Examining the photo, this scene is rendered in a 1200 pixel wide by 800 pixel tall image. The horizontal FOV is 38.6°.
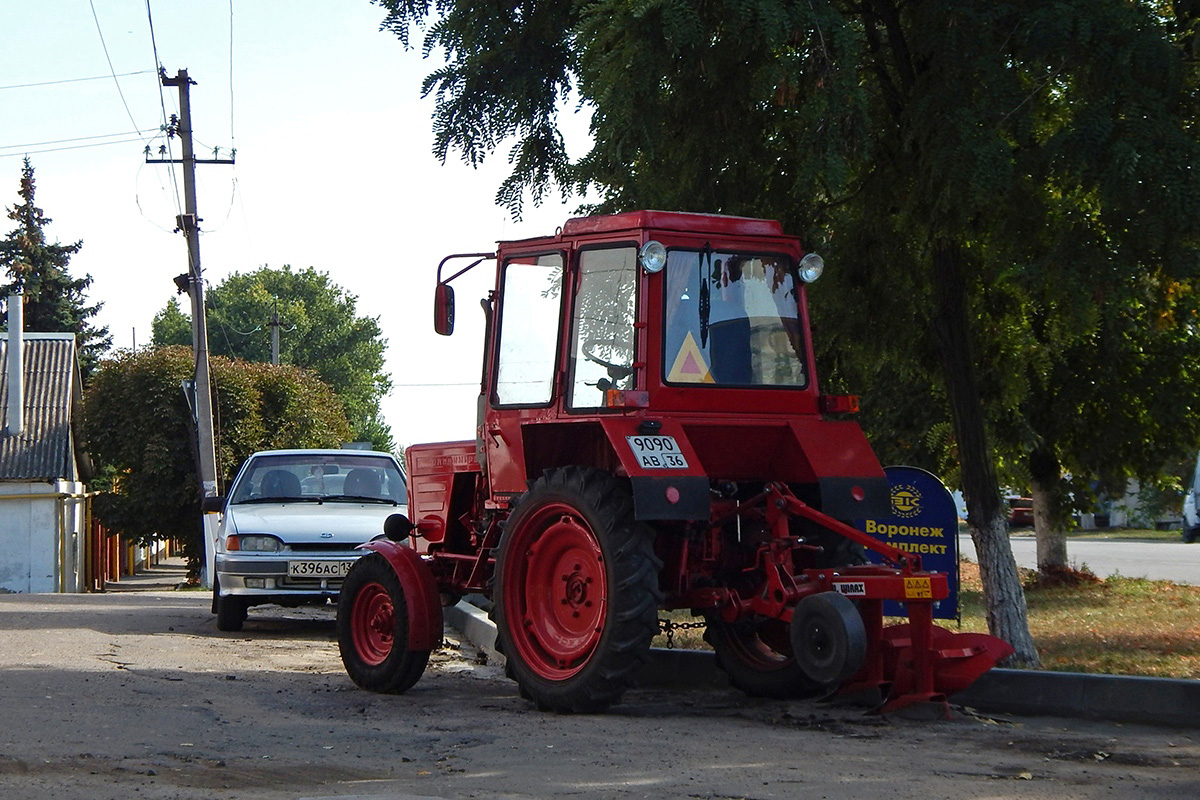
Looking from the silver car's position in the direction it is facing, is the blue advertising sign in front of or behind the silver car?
in front

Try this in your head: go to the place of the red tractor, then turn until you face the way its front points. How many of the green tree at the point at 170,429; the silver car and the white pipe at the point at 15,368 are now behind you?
0

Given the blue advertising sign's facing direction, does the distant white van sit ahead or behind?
behind

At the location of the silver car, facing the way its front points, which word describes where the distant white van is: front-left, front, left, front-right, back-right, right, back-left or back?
back-left

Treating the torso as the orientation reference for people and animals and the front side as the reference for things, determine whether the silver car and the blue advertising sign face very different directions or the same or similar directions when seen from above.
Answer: same or similar directions

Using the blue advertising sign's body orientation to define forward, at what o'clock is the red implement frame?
The red implement frame is roughly at 12 o'clock from the blue advertising sign.

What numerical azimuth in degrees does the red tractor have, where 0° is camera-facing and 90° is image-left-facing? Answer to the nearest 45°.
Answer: approximately 135°

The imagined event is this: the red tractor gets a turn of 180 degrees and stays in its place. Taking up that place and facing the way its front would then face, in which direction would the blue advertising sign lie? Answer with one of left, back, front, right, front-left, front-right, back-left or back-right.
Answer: left

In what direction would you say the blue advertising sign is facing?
toward the camera

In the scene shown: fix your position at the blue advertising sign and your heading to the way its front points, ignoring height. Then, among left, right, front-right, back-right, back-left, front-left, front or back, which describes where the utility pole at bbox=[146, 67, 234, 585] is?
back-right

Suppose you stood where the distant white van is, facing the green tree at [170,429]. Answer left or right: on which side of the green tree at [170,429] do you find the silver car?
left

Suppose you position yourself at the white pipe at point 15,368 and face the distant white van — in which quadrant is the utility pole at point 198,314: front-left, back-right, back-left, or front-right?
front-right

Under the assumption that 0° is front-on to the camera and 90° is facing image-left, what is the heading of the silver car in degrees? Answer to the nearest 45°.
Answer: approximately 0°
